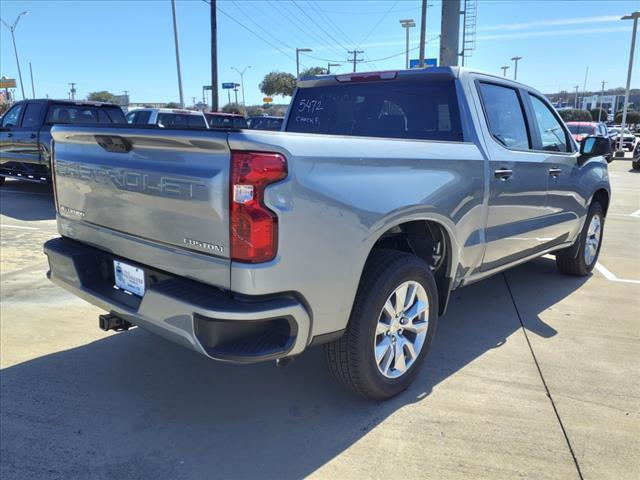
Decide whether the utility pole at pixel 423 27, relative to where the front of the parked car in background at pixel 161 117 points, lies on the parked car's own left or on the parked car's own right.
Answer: on the parked car's own right

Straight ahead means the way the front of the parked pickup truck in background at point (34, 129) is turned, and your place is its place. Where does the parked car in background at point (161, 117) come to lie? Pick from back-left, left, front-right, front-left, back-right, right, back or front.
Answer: right

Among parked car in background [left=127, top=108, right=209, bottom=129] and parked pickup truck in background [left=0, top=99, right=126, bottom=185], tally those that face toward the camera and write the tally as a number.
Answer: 0

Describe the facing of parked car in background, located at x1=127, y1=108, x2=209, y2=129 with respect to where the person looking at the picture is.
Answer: facing away from the viewer and to the left of the viewer

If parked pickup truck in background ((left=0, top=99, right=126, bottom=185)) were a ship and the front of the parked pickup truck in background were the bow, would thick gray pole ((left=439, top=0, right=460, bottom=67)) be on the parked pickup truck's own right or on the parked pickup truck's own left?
on the parked pickup truck's own right

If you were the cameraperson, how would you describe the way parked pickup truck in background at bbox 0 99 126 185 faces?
facing away from the viewer and to the left of the viewer

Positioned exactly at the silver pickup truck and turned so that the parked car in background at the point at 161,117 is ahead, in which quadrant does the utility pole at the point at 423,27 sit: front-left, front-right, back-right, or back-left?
front-right

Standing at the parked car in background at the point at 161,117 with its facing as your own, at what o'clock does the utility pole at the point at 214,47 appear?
The utility pole is roughly at 2 o'clock from the parked car in background.

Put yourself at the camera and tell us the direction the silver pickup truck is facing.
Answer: facing away from the viewer and to the right of the viewer

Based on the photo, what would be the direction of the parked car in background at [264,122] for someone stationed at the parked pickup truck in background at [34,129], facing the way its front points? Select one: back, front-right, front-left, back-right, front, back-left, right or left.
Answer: right

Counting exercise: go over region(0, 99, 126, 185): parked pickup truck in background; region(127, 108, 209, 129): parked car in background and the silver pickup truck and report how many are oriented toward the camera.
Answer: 0

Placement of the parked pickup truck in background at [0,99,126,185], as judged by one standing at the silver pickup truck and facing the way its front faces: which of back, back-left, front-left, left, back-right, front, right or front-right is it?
left

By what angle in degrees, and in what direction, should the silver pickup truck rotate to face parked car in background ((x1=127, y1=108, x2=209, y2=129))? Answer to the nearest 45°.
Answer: approximately 45° to its left
